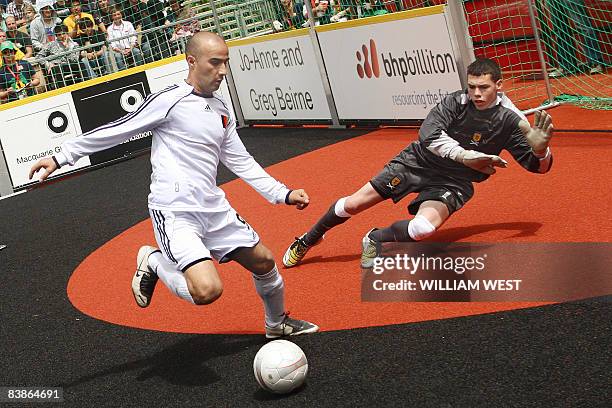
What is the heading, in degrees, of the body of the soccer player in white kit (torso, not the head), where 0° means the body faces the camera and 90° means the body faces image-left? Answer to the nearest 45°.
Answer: approximately 315°

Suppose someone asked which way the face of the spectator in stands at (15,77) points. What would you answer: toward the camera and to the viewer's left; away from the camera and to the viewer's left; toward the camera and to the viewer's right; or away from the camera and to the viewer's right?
toward the camera and to the viewer's right

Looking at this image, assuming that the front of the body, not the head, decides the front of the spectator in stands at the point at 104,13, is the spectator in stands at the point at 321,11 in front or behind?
in front

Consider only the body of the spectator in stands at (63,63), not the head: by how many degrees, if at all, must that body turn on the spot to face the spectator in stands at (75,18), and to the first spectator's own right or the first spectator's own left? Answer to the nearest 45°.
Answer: approximately 135° to the first spectator's own left

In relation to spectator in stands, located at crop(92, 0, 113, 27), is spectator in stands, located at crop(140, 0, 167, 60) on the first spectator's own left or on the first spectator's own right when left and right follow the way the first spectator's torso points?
on the first spectator's own left

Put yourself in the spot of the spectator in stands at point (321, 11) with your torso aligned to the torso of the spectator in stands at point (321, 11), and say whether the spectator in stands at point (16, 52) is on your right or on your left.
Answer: on your right
